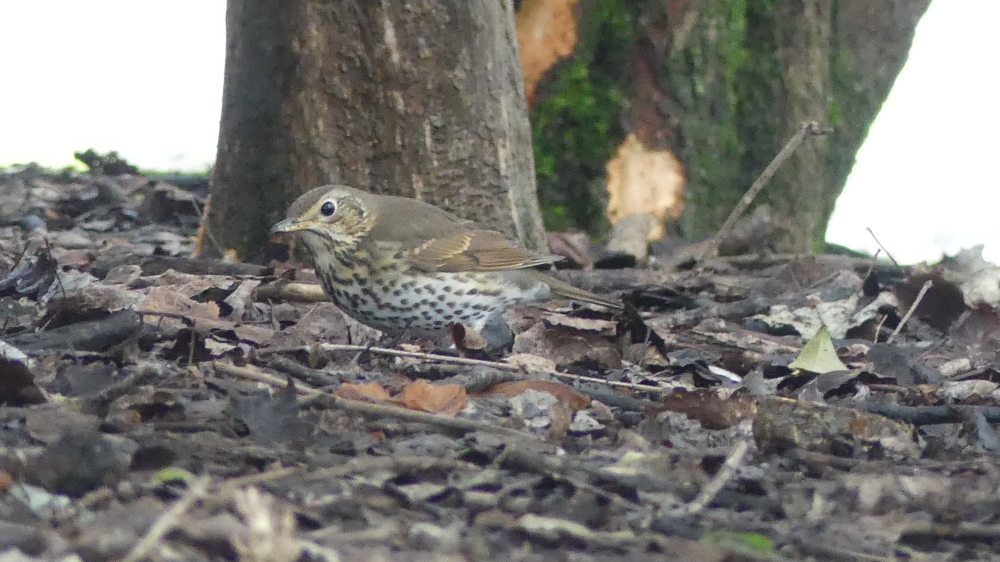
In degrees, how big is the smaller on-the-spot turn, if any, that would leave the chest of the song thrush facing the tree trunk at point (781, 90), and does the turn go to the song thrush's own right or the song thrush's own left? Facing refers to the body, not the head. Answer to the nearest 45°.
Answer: approximately 135° to the song thrush's own right

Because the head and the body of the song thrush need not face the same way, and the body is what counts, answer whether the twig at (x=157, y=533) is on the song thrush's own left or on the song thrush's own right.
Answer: on the song thrush's own left

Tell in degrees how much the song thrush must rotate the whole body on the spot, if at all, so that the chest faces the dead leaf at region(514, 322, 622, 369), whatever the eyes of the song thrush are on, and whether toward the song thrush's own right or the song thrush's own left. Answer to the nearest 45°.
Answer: approximately 135° to the song thrush's own left

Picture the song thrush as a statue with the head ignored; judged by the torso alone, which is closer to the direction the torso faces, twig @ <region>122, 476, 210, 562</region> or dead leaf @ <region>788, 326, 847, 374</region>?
the twig

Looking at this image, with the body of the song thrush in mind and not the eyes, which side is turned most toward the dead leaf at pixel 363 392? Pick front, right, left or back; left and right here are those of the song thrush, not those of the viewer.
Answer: left

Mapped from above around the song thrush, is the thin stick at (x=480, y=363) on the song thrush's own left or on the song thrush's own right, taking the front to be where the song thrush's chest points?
on the song thrush's own left

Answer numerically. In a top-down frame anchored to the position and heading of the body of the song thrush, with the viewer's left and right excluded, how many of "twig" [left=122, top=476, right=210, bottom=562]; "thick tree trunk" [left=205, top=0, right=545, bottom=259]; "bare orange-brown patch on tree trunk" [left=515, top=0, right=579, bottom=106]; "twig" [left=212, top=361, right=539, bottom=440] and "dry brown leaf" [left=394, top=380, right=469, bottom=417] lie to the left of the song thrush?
3

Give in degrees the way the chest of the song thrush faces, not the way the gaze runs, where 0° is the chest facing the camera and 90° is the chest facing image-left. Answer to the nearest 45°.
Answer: approximately 90°

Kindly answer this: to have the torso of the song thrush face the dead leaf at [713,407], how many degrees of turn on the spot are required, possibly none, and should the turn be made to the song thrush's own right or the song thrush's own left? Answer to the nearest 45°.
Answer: approximately 135° to the song thrush's own left

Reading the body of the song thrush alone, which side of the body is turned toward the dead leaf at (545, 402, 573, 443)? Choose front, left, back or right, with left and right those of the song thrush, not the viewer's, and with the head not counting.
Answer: left

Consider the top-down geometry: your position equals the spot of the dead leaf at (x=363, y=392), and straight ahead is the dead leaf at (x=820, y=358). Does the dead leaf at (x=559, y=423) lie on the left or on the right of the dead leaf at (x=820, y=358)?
right

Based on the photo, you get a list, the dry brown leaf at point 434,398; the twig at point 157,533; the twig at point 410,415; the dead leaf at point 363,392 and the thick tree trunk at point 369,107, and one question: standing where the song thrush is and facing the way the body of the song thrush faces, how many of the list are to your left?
4

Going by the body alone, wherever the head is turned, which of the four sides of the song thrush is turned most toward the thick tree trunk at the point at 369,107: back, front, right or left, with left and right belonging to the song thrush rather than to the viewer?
right

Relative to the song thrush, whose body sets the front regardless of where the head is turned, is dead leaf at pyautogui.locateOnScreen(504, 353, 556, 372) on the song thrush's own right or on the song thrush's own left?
on the song thrush's own left

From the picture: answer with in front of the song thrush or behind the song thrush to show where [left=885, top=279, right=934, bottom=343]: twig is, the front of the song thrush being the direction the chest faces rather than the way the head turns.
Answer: behind

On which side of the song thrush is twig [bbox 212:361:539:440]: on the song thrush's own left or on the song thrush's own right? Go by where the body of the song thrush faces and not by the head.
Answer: on the song thrush's own left

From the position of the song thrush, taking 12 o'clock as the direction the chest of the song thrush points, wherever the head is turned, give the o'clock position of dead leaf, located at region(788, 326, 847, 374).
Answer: The dead leaf is roughly at 7 o'clock from the song thrush.

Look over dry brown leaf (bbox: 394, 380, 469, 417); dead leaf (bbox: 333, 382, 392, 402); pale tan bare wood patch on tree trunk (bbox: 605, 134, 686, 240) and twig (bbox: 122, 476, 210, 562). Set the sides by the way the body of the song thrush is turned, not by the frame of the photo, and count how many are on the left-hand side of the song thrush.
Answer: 3

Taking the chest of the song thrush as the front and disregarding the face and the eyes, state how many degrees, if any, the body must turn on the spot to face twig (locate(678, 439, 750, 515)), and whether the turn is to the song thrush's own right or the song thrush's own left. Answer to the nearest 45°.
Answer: approximately 90° to the song thrush's own left
